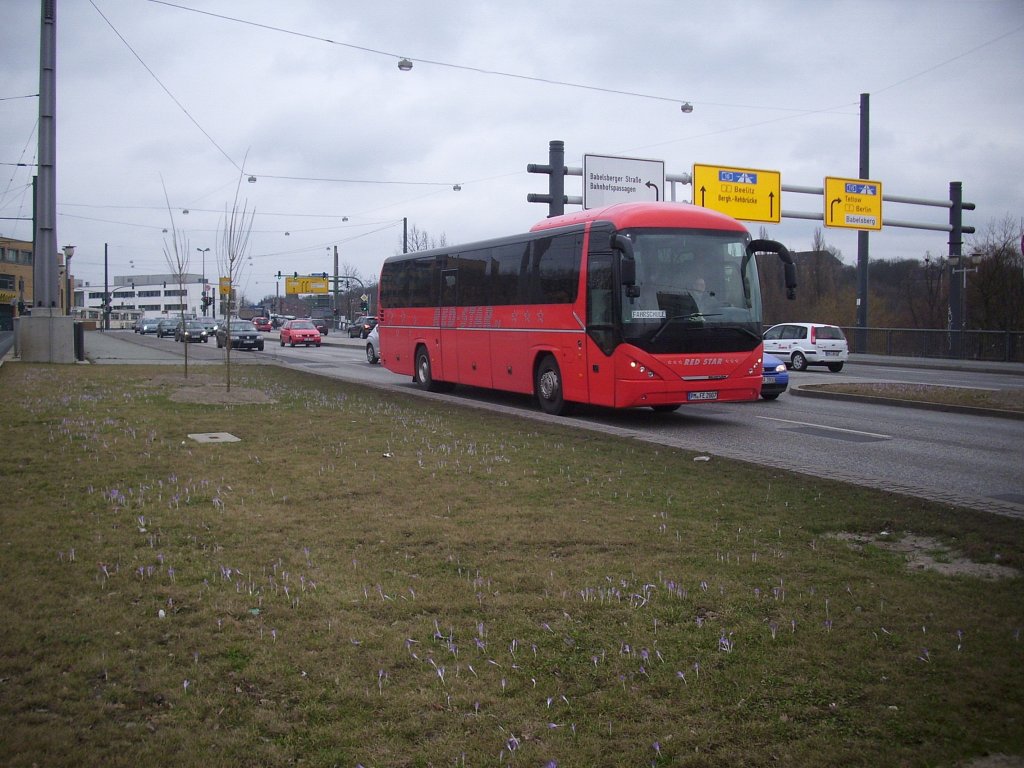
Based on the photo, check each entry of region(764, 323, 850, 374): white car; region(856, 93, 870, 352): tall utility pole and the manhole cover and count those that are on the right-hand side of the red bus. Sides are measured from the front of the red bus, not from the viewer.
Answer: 1

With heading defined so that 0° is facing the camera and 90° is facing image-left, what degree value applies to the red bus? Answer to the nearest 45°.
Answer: approximately 315°

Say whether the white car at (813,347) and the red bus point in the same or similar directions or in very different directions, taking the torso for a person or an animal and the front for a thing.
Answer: very different directions

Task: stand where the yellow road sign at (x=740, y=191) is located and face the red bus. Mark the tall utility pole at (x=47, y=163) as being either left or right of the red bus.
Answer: right

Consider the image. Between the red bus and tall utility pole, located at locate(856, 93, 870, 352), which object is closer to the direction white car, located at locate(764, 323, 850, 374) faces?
the tall utility pole

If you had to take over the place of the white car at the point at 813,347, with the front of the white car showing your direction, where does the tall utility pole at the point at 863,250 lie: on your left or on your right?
on your right

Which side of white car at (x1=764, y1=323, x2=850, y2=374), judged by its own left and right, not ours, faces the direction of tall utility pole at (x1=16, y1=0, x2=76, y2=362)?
left

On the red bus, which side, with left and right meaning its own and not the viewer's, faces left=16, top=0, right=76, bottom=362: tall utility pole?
back

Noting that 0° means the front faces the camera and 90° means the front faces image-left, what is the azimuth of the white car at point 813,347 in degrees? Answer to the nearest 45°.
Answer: approximately 135°

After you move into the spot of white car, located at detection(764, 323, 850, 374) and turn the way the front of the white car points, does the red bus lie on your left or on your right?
on your left
